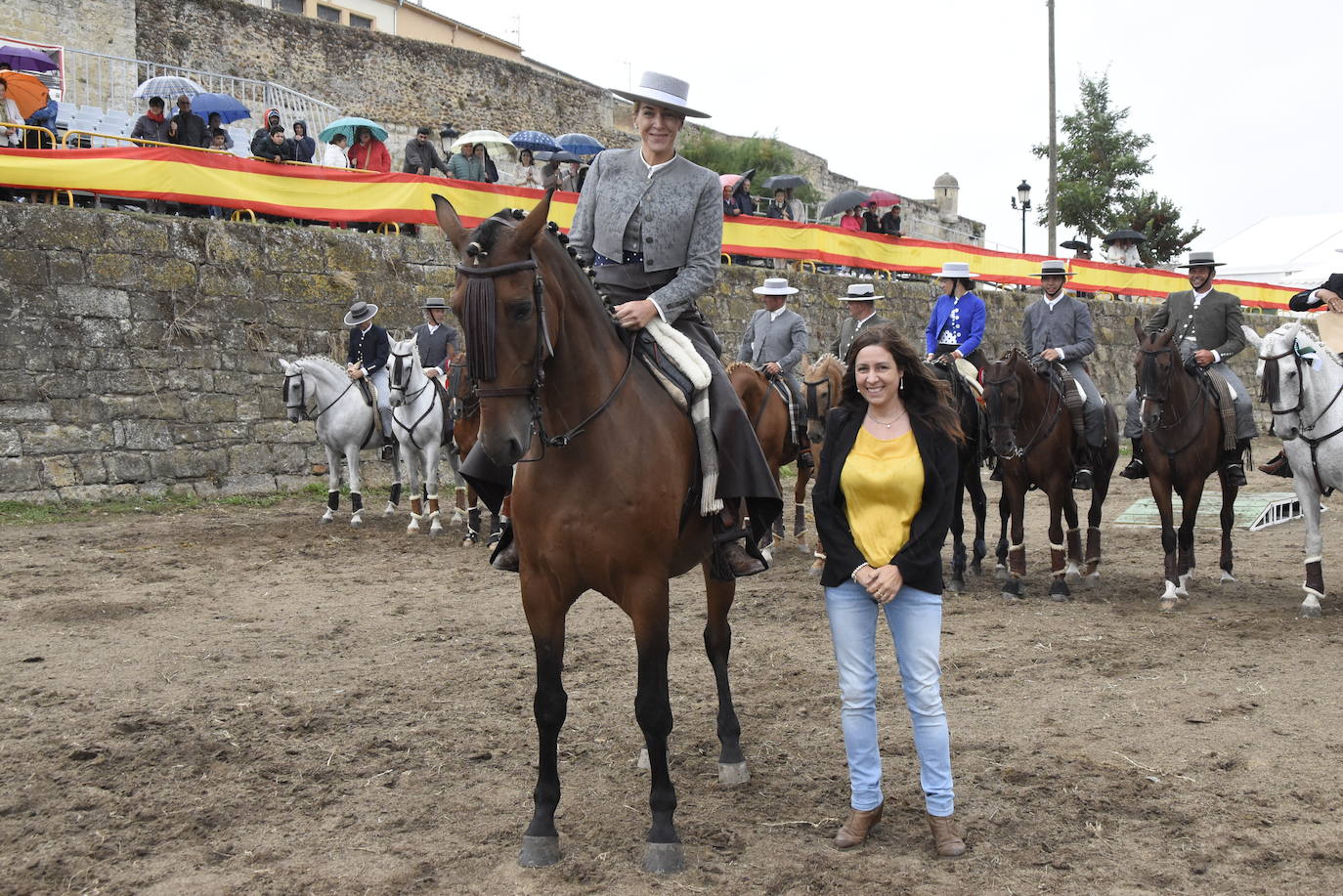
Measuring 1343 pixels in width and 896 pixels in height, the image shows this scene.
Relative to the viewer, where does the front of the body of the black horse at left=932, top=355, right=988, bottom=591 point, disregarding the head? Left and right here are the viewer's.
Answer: facing the viewer and to the left of the viewer

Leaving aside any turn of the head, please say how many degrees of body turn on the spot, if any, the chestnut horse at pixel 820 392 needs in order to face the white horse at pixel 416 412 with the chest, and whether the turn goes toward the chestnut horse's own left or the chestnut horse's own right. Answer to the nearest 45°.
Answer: approximately 90° to the chestnut horse's own right

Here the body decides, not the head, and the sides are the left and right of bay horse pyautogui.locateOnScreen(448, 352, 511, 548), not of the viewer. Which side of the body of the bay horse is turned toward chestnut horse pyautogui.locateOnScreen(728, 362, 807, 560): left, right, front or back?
left

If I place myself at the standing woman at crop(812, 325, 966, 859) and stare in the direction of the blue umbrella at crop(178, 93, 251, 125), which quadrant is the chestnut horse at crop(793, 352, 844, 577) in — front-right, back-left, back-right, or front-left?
front-right

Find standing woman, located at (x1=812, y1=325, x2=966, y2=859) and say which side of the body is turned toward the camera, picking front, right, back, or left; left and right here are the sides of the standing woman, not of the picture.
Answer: front

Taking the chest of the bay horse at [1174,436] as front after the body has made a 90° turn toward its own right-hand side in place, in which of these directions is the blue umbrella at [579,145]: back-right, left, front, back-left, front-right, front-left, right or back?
front

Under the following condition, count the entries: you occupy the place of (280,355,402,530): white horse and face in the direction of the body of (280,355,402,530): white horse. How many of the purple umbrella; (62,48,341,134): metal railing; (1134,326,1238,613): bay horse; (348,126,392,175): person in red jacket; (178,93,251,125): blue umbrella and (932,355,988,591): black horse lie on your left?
2
